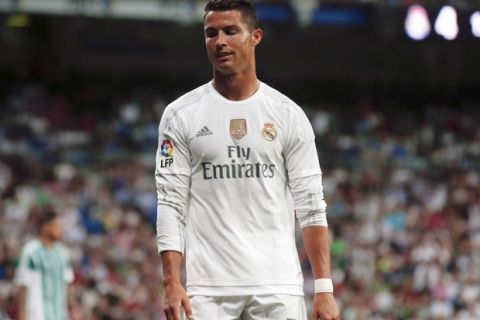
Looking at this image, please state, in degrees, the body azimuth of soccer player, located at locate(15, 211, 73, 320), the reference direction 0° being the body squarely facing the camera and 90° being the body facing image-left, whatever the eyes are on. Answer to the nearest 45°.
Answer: approximately 315°

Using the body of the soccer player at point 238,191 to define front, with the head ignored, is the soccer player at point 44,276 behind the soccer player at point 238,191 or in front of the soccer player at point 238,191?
behind

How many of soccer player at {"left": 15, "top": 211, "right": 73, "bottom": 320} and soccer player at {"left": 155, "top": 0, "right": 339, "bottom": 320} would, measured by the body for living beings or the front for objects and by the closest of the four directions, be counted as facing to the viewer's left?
0

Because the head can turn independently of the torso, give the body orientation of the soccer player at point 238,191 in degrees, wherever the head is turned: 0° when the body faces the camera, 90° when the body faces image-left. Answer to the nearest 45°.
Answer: approximately 0°

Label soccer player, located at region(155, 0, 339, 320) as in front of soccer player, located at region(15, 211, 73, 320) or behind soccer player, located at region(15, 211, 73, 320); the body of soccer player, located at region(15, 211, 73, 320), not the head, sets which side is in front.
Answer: in front
